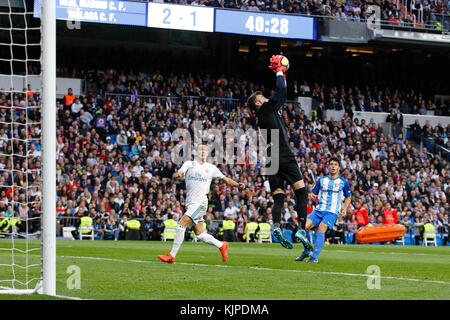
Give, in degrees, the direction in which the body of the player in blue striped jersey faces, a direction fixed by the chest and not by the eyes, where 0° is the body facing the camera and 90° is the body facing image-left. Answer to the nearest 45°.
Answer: approximately 0°

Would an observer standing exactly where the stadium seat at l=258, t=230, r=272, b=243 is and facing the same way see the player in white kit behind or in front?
in front

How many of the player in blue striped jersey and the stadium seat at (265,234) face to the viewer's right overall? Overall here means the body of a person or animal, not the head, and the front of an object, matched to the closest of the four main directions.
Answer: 0

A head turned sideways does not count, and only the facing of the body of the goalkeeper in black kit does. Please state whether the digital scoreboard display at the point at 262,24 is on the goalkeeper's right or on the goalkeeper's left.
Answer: on the goalkeeper's left

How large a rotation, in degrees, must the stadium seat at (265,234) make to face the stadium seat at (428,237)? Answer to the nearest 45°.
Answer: approximately 90° to its left

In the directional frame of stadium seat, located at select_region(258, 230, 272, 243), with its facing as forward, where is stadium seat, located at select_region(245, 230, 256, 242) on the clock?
stadium seat, located at select_region(245, 230, 256, 242) is roughly at 2 o'clock from stadium seat, located at select_region(258, 230, 272, 243).

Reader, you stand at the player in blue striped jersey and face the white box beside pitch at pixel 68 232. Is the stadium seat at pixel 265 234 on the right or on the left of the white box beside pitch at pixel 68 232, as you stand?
right

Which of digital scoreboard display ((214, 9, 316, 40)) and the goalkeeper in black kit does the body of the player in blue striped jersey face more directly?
the goalkeeper in black kit

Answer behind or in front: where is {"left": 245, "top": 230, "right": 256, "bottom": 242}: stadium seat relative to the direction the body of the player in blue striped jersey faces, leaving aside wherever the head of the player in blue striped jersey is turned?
behind
